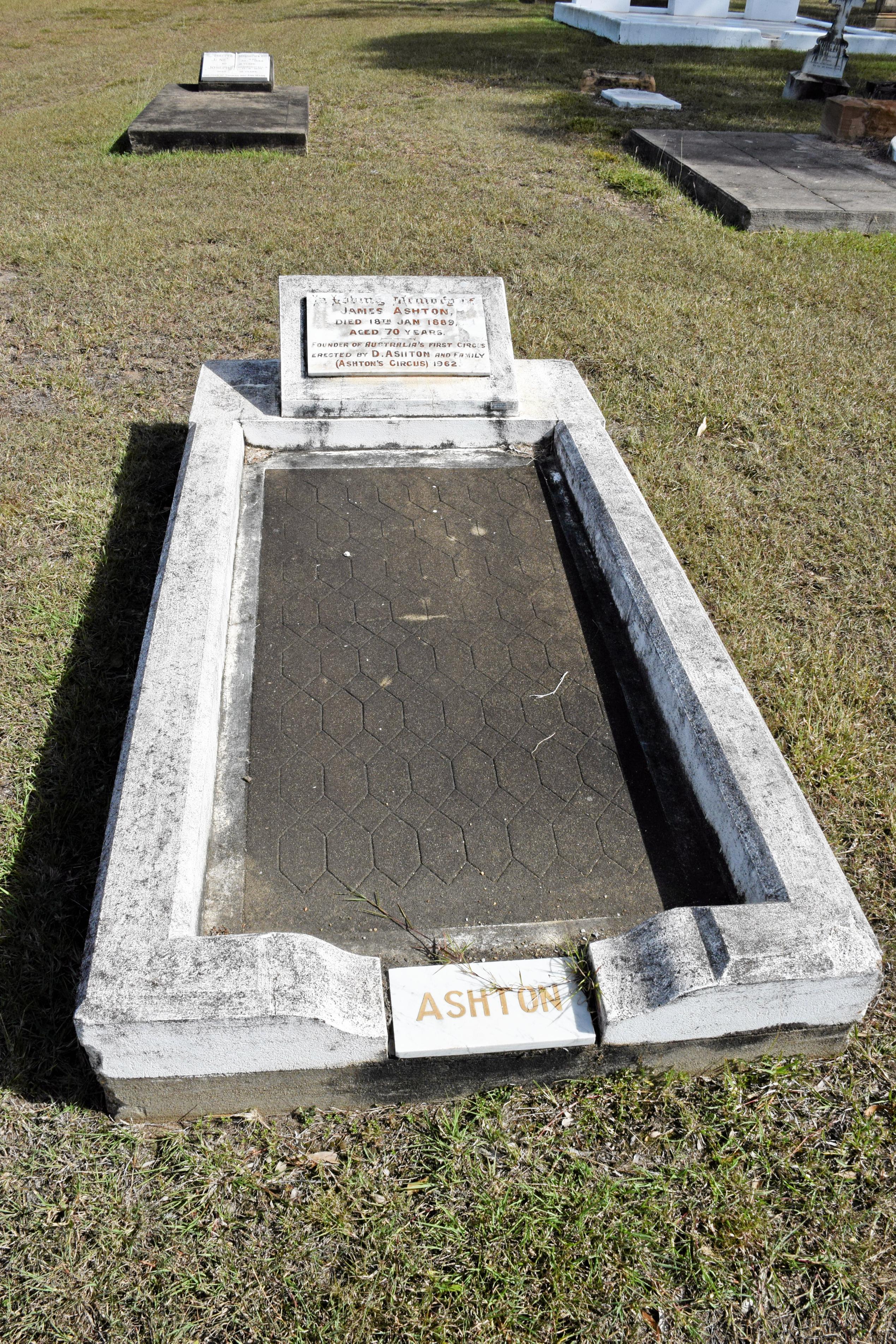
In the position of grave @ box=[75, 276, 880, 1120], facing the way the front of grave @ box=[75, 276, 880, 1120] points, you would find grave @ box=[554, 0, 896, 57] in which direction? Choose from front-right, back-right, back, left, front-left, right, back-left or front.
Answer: back

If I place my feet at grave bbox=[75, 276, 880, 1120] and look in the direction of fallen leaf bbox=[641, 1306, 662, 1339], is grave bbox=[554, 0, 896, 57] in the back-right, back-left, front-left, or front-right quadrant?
back-left

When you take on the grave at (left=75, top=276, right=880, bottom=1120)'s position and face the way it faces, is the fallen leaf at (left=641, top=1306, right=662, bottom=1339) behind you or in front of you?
in front

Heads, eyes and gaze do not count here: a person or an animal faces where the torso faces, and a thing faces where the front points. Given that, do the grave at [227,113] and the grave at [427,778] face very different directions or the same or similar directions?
same or similar directions

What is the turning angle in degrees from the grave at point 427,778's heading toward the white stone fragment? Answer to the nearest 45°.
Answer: approximately 180°

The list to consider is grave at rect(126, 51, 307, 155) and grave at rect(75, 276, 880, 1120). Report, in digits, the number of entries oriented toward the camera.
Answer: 2

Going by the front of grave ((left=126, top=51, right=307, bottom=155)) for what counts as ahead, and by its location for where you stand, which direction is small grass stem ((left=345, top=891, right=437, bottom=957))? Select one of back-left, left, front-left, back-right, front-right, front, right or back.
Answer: front

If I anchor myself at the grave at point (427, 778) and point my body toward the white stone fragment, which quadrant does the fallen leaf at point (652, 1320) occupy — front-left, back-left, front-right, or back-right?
back-right

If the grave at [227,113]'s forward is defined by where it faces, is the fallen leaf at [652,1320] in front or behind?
in front

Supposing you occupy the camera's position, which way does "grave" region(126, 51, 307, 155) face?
facing the viewer

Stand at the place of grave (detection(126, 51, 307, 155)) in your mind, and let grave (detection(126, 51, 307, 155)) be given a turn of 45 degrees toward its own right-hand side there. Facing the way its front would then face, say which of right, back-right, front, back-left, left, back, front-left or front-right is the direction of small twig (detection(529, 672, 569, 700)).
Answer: front-left

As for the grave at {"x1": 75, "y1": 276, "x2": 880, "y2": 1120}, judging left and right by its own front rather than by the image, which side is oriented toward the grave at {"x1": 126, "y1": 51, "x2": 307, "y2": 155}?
back

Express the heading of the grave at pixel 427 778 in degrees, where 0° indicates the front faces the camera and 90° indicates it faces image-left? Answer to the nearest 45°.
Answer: approximately 0°

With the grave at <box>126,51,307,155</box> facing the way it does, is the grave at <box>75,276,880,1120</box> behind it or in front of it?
in front

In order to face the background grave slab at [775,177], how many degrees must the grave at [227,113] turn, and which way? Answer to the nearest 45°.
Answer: approximately 45° to its left
